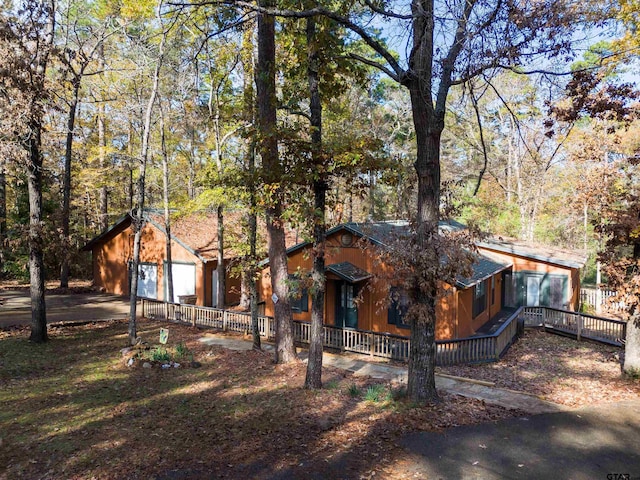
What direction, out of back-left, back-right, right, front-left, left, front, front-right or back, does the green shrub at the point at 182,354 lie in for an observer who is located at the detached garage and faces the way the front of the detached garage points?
front-left

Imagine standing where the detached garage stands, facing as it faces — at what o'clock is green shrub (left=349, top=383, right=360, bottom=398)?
The green shrub is roughly at 10 o'clock from the detached garage.

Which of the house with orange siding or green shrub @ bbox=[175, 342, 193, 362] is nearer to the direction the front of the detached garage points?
the green shrub

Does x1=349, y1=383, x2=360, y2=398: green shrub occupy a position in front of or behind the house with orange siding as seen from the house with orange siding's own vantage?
in front

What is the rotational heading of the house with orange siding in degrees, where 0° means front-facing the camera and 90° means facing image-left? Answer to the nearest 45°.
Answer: approximately 45°

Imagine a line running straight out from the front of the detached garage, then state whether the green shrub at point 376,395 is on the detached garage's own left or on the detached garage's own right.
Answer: on the detached garage's own left

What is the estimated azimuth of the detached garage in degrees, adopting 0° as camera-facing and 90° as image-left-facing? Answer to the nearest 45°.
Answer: approximately 45°

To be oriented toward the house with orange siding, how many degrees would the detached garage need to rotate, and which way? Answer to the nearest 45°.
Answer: approximately 90° to its left
